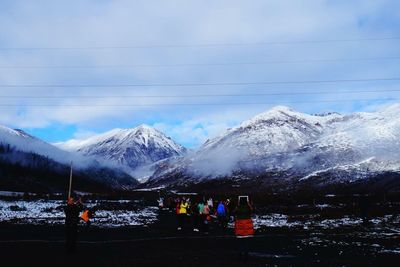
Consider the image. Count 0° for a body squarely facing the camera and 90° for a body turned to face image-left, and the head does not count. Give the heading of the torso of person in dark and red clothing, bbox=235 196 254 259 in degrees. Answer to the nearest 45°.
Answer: approximately 180°

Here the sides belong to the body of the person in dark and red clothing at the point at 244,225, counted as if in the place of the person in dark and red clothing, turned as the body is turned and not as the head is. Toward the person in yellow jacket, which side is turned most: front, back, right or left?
front

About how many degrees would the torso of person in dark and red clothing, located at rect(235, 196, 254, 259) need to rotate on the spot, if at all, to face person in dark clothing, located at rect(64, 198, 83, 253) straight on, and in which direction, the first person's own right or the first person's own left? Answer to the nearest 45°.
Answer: approximately 90° to the first person's own left

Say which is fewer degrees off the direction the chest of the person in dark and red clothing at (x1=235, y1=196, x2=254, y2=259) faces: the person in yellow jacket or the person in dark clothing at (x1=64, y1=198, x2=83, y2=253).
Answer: the person in yellow jacket
